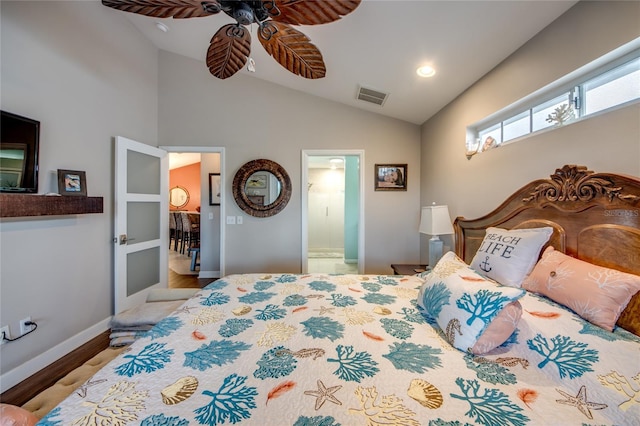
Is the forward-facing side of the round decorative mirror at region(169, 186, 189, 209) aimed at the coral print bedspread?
yes

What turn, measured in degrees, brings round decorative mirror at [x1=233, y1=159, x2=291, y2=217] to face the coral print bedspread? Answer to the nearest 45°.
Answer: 0° — it already faces it

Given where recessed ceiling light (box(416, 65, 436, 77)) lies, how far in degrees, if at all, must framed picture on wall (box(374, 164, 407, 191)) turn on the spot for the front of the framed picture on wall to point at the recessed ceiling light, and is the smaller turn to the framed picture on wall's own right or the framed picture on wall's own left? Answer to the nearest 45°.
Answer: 0° — it already faces it

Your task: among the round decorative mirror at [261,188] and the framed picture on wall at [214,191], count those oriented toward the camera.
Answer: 2

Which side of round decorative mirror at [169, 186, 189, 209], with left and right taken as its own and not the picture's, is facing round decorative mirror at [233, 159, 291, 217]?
front

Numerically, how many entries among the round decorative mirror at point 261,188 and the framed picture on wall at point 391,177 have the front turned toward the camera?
2

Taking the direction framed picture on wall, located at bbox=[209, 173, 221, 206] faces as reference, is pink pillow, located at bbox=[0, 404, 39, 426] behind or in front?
in front

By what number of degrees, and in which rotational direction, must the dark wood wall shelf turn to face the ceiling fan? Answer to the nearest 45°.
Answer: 0° — it already faces it

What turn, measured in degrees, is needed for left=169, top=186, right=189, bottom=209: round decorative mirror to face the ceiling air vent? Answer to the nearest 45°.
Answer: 0° — it already faces it

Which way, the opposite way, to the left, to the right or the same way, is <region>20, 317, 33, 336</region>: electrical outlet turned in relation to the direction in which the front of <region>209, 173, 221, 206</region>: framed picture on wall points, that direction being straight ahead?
to the left

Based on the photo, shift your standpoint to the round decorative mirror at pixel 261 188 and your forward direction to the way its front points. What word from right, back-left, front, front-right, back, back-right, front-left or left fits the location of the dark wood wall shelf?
front-right

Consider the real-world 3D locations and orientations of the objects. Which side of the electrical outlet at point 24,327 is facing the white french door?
left

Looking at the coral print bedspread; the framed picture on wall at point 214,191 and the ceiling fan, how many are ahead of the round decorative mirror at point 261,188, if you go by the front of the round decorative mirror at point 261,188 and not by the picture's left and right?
2

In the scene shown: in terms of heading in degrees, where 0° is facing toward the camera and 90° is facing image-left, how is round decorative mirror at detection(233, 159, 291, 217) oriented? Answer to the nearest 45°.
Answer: approximately 0°

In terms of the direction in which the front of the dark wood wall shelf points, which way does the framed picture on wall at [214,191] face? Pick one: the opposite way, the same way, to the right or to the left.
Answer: to the right
